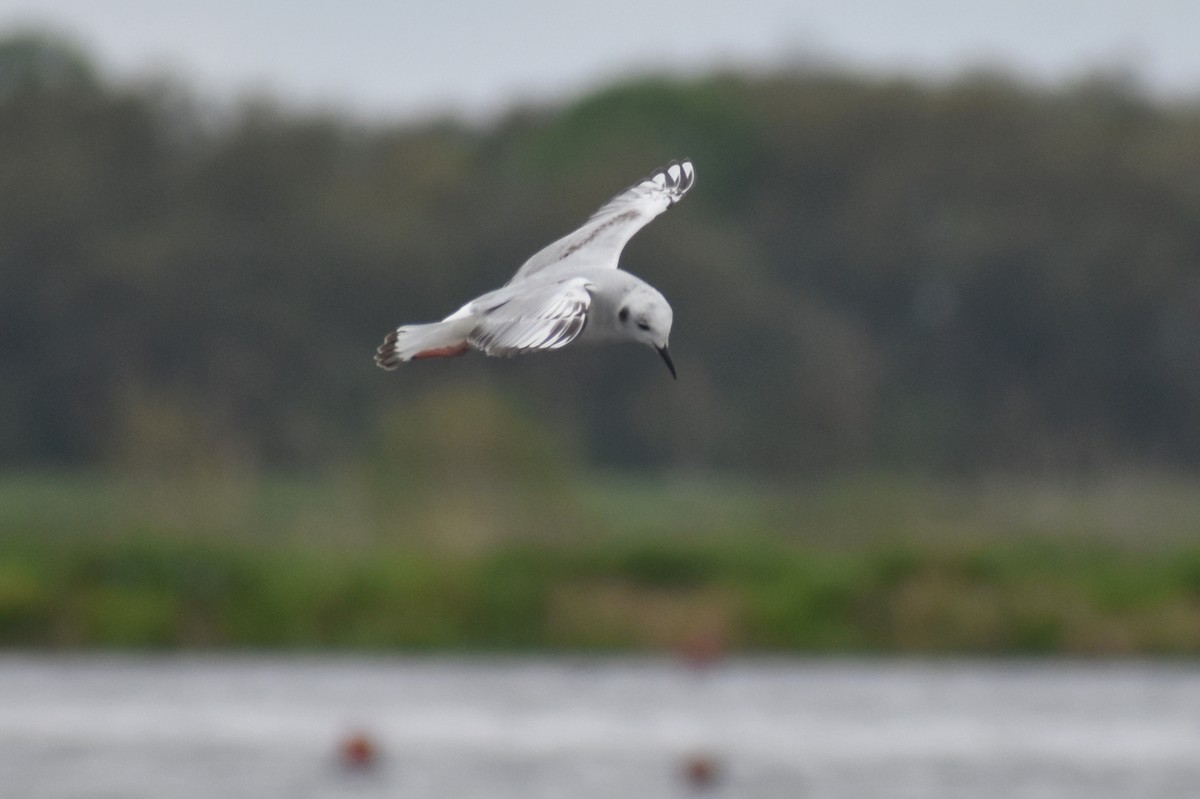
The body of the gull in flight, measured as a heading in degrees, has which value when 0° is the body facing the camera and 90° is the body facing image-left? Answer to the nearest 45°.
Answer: approximately 270°
